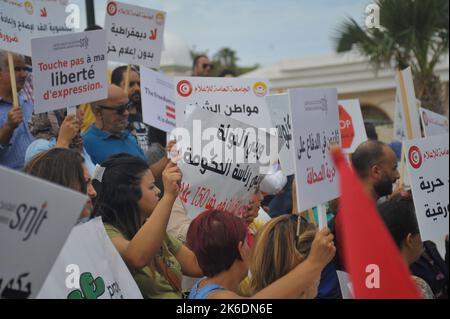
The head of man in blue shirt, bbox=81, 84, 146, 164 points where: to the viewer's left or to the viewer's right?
to the viewer's right

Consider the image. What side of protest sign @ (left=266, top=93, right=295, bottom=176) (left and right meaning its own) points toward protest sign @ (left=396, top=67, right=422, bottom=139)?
left

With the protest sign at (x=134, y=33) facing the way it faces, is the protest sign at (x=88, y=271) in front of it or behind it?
in front

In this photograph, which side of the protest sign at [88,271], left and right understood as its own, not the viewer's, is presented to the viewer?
front

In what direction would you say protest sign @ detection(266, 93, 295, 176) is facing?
toward the camera

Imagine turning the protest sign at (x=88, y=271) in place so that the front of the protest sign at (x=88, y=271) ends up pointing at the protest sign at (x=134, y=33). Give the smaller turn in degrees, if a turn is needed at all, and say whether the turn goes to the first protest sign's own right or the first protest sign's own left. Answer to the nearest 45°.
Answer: approximately 180°

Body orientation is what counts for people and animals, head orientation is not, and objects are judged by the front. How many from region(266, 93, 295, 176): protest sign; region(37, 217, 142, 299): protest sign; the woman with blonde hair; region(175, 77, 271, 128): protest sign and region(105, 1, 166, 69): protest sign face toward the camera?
4

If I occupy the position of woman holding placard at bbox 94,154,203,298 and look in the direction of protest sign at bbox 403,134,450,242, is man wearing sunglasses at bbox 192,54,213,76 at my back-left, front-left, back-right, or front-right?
front-left

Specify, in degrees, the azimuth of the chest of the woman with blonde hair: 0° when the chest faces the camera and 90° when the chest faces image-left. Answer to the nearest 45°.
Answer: approximately 225°

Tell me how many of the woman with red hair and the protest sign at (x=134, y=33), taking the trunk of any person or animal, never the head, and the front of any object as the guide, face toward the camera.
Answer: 1

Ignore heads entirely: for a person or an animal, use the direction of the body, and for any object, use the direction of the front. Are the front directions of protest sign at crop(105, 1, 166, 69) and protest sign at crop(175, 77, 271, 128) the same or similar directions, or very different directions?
same or similar directions

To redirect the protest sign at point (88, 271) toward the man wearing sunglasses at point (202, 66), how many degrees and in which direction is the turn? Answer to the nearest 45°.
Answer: approximately 180°

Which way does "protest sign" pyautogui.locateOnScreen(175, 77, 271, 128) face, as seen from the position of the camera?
facing the viewer

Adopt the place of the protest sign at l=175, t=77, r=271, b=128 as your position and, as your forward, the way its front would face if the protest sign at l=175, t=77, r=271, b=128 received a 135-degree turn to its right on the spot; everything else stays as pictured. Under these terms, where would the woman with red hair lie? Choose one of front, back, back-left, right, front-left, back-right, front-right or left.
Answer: back-left

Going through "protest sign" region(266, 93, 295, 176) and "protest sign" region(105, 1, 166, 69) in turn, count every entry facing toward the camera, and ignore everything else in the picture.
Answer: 2

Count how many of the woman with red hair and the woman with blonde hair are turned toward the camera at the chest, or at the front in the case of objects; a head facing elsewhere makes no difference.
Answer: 0

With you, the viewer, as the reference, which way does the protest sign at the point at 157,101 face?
facing the viewer and to the right of the viewer
